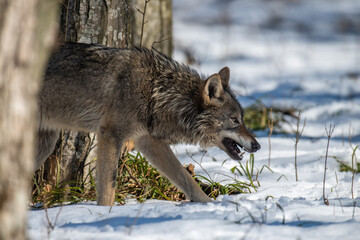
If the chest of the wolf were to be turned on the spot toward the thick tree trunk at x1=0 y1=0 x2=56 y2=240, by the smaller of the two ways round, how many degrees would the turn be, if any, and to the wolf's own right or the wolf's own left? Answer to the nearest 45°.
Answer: approximately 90° to the wolf's own right

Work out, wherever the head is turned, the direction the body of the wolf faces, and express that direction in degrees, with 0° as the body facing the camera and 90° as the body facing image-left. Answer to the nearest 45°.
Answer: approximately 270°
